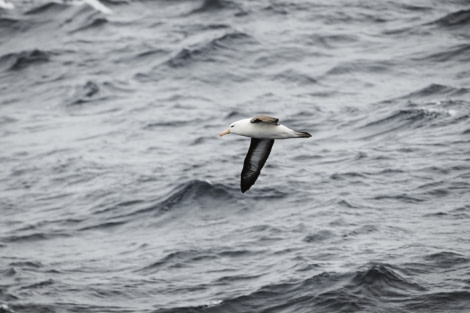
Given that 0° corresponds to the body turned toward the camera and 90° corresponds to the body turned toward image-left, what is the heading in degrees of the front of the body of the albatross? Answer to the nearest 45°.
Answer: approximately 90°

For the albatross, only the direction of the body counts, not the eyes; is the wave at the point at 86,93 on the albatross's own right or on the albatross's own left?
on the albatross's own right

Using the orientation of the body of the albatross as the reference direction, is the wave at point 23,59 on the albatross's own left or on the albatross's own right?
on the albatross's own right

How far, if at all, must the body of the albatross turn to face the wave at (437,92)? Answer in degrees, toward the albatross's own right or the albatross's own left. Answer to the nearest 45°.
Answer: approximately 135° to the albatross's own right

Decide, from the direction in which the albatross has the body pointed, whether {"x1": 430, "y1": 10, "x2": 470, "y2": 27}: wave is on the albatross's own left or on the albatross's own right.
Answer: on the albatross's own right

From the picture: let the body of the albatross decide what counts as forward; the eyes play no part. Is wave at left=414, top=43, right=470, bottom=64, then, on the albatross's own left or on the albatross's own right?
on the albatross's own right

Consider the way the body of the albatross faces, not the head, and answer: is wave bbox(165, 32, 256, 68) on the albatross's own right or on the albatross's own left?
on the albatross's own right
